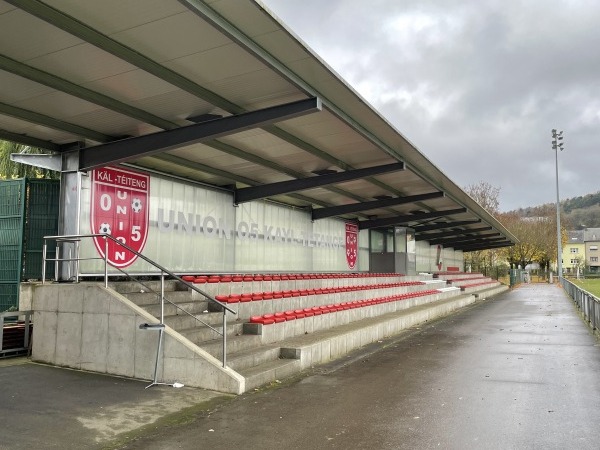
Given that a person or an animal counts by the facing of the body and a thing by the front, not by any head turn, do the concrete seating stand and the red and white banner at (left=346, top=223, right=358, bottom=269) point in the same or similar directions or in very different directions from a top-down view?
same or similar directions

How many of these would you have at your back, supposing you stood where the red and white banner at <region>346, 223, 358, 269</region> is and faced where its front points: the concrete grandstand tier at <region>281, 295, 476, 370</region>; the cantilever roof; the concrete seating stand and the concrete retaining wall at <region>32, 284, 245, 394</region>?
0

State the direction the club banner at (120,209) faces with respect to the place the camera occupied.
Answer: facing the viewer and to the right of the viewer

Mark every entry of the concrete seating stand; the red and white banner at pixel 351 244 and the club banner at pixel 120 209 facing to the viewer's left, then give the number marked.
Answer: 0

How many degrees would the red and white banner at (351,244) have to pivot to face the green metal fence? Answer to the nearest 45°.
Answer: approximately 90° to its right

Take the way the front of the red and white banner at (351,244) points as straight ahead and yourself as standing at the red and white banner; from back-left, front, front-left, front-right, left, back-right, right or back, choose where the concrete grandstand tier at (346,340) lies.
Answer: front-right

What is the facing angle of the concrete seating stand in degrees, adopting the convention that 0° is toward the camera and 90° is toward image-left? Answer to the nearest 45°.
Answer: approximately 315°

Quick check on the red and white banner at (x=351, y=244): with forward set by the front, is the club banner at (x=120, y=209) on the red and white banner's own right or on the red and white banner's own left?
on the red and white banner's own right

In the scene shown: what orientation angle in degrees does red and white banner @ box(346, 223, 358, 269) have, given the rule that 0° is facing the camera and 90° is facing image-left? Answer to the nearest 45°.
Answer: approximately 315°

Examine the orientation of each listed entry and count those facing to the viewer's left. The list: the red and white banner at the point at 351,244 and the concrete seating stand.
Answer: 0

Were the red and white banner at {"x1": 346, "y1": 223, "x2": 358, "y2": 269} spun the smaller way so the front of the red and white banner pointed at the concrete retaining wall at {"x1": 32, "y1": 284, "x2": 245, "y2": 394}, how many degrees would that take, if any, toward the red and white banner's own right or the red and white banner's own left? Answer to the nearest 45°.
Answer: approximately 45° to the red and white banner's own right

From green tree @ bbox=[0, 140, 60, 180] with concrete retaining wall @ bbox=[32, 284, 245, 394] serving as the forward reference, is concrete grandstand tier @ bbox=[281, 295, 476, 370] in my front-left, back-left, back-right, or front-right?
front-left

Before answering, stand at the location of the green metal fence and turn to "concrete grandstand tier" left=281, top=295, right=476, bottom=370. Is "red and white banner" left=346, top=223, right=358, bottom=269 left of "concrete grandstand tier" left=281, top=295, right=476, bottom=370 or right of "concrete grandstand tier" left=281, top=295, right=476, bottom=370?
left

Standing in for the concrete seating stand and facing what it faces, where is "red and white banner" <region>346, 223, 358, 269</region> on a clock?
The red and white banner is roughly at 8 o'clock from the concrete seating stand.

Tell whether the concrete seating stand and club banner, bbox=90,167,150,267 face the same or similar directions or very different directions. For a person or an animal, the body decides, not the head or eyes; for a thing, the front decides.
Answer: same or similar directions
